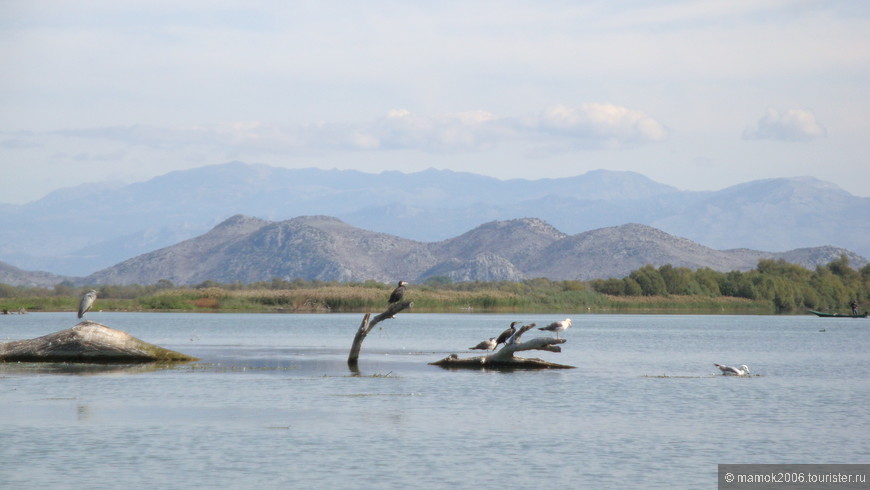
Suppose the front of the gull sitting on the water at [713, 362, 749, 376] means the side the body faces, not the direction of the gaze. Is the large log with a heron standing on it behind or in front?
behind

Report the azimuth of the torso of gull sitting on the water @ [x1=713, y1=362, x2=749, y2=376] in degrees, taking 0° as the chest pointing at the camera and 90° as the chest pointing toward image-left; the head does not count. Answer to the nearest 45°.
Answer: approximately 270°

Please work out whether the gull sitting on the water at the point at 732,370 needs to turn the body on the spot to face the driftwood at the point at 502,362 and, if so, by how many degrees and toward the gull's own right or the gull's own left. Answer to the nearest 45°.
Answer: approximately 180°
